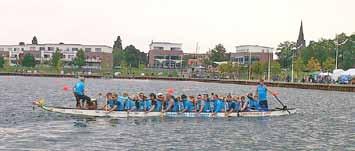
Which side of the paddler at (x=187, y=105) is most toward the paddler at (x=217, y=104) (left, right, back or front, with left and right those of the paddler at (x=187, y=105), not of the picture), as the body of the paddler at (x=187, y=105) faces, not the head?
back

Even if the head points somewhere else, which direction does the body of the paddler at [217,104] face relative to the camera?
to the viewer's left

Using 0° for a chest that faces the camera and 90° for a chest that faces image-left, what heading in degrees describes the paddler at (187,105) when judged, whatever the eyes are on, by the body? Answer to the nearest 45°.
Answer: approximately 90°

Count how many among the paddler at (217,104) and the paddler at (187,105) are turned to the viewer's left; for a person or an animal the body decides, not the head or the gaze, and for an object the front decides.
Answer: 2

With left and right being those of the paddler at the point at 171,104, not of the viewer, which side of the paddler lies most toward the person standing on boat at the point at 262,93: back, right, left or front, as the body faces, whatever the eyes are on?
back

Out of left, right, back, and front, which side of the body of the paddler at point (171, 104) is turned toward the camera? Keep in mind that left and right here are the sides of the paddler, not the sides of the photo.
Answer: left

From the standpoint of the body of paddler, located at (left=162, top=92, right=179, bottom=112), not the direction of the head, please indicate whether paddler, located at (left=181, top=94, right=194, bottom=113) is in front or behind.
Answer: behind

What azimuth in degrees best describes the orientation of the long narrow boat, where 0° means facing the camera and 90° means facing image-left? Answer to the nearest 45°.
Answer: approximately 90°
